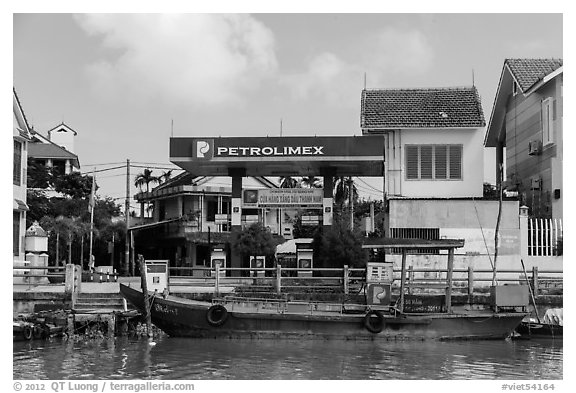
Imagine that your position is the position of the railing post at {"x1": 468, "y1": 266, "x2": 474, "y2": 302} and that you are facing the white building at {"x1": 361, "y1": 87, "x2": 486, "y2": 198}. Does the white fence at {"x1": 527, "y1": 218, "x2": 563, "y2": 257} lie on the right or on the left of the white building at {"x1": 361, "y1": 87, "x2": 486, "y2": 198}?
right

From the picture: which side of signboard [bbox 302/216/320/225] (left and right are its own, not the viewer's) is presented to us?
front

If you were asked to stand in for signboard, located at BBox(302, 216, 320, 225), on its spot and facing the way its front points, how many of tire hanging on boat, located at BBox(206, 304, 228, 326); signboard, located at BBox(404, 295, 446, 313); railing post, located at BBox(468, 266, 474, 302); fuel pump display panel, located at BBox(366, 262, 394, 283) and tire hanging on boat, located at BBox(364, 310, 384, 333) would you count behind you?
0

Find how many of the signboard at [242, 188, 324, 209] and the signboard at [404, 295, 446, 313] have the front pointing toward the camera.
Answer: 2

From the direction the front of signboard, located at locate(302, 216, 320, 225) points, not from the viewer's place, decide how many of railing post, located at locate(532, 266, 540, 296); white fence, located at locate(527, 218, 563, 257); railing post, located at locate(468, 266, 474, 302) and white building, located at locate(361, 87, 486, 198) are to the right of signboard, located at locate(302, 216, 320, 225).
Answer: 0

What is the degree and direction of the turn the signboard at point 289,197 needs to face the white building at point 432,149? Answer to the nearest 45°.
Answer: approximately 90° to its left

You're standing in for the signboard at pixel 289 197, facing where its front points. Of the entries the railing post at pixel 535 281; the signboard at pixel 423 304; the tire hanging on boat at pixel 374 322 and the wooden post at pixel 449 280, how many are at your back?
0

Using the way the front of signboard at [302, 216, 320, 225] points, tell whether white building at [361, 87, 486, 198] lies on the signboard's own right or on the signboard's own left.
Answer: on the signboard's own left

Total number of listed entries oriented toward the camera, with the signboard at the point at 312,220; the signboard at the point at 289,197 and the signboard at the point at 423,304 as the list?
3

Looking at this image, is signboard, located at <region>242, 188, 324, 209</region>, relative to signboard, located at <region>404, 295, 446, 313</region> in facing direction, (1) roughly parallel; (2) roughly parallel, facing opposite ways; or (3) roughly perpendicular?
roughly parallel

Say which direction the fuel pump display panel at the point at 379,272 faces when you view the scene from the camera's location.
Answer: facing the viewer

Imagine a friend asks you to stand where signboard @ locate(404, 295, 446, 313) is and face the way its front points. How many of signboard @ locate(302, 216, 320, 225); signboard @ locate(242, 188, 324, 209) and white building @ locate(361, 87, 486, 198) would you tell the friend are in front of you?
0

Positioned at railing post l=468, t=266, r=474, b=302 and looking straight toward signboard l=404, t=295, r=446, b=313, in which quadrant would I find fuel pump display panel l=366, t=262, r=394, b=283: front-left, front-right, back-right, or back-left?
front-right

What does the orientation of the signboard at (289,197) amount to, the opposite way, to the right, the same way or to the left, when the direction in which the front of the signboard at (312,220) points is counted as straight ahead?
the same way

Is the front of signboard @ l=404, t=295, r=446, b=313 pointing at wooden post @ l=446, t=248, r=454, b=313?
no

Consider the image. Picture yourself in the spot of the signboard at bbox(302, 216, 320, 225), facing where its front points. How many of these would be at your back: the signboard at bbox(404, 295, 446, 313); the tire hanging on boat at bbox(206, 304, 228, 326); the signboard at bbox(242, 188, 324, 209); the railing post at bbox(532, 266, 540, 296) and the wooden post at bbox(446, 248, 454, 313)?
0

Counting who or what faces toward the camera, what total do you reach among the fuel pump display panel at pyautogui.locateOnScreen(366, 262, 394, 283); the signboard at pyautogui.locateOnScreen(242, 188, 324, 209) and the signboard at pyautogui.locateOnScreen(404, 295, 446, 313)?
3

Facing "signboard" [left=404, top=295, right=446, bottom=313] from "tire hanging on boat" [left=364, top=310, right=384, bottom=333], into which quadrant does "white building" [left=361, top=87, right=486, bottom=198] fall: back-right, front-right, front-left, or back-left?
front-left

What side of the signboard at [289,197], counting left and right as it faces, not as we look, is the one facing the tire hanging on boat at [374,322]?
front

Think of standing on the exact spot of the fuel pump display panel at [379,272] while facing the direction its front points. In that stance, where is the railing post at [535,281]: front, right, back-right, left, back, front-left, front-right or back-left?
left
